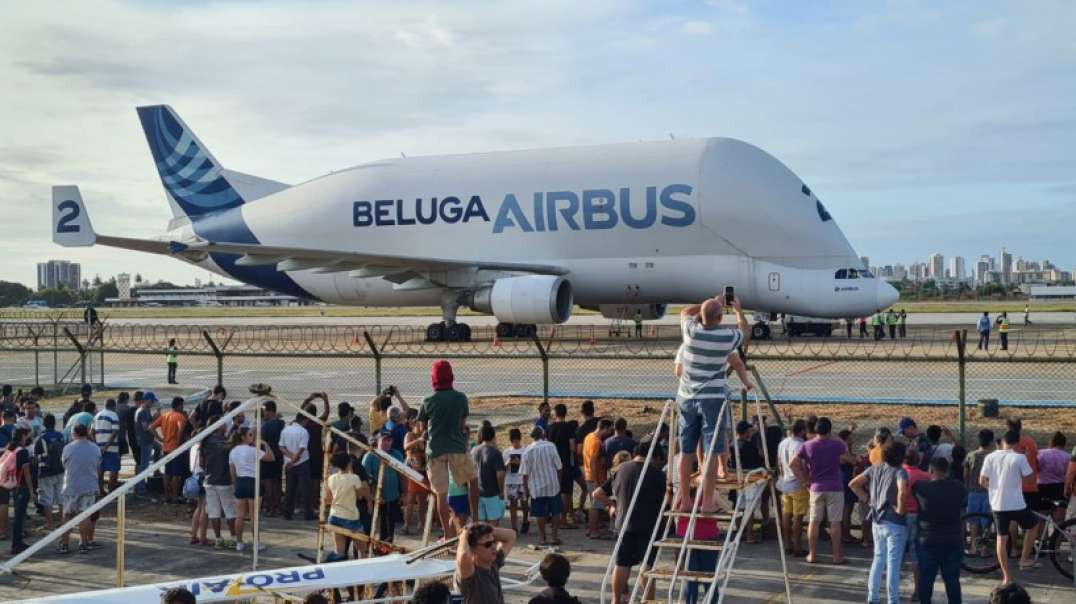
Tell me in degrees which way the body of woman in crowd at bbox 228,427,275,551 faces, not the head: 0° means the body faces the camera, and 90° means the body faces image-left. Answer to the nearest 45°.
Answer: approximately 225°

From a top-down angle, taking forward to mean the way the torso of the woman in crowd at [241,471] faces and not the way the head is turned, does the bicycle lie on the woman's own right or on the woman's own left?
on the woman's own right

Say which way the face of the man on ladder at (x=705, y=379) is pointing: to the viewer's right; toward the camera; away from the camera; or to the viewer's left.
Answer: away from the camera

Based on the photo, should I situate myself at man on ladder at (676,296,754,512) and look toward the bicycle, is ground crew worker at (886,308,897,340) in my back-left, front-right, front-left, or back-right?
front-left

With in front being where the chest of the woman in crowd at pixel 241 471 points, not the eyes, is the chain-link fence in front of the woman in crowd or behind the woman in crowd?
in front

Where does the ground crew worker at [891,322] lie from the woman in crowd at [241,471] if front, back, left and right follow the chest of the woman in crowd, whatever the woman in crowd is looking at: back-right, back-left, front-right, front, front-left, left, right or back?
front

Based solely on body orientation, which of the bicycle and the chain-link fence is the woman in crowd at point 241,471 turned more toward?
the chain-link fence

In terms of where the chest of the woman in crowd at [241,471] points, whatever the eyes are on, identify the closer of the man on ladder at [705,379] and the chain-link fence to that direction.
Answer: the chain-link fence

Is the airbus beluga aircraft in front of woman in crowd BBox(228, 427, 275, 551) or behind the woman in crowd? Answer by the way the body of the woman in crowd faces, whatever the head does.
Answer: in front

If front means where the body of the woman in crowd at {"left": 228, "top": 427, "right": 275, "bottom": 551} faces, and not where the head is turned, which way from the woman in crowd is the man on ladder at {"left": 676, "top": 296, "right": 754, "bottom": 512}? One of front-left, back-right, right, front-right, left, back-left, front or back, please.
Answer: right
